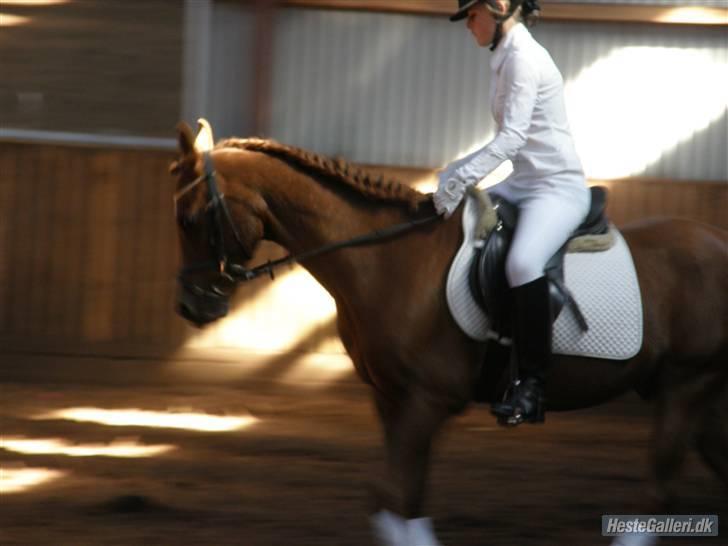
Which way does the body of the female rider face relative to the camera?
to the viewer's left

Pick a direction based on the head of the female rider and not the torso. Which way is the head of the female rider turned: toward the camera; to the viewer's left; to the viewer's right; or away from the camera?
to the viewer's left

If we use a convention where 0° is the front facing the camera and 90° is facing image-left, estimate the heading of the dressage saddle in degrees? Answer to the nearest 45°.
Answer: approximately 90°

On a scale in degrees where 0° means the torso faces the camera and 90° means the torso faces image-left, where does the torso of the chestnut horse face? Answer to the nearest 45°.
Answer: approximately 90°

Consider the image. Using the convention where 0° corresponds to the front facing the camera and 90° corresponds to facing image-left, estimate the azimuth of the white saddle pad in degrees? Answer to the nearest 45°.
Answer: approximately 90°
